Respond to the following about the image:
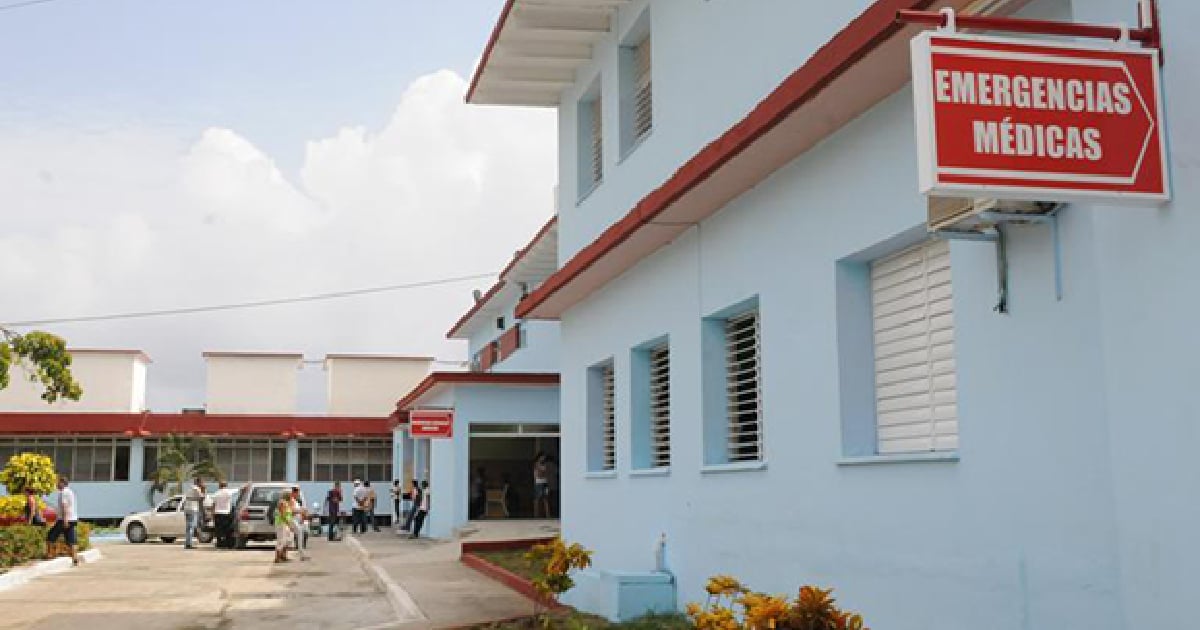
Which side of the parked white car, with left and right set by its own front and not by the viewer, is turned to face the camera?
left

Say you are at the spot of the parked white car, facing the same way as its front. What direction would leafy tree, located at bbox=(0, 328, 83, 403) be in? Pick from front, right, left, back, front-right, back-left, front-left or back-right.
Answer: left

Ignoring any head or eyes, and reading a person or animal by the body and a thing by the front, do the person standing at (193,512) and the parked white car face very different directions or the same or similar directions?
very different directions

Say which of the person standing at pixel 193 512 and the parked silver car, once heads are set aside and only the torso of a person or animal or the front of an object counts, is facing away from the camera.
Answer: the parked silver car

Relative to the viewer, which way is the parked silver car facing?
away from the camera

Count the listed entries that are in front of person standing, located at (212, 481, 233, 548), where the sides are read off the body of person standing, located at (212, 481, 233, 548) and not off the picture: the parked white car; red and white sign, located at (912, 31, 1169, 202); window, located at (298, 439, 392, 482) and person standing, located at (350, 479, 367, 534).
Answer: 1

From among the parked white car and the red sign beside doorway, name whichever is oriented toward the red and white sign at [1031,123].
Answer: the red sign beside doorway

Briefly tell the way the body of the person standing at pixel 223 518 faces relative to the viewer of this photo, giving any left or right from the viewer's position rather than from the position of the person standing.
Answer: facing away from the viewer
